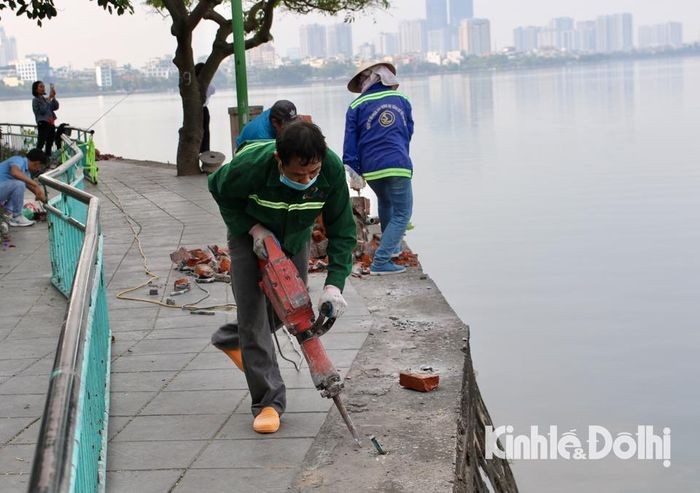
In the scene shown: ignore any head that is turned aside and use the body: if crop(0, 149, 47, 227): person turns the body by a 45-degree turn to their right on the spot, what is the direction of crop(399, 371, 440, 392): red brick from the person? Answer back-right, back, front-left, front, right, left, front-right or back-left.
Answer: front-right

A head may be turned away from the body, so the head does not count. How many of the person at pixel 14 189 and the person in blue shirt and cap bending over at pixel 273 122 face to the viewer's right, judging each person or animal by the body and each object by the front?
2

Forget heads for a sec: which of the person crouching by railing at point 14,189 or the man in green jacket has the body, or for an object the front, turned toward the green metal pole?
the person crouching by railing

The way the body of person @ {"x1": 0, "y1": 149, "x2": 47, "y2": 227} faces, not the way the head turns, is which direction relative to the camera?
to the viewer's right

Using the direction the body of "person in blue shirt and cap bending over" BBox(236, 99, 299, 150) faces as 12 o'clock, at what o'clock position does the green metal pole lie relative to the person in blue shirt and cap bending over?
The green metal pole is roughly at 9 o'clock from the person in blue shirt and cap bending over.

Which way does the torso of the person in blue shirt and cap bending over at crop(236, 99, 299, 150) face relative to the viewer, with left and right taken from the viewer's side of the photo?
facing to the right of the viewer

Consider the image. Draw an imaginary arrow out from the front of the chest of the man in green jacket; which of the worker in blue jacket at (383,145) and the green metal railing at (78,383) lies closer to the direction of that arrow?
the green metal railing
